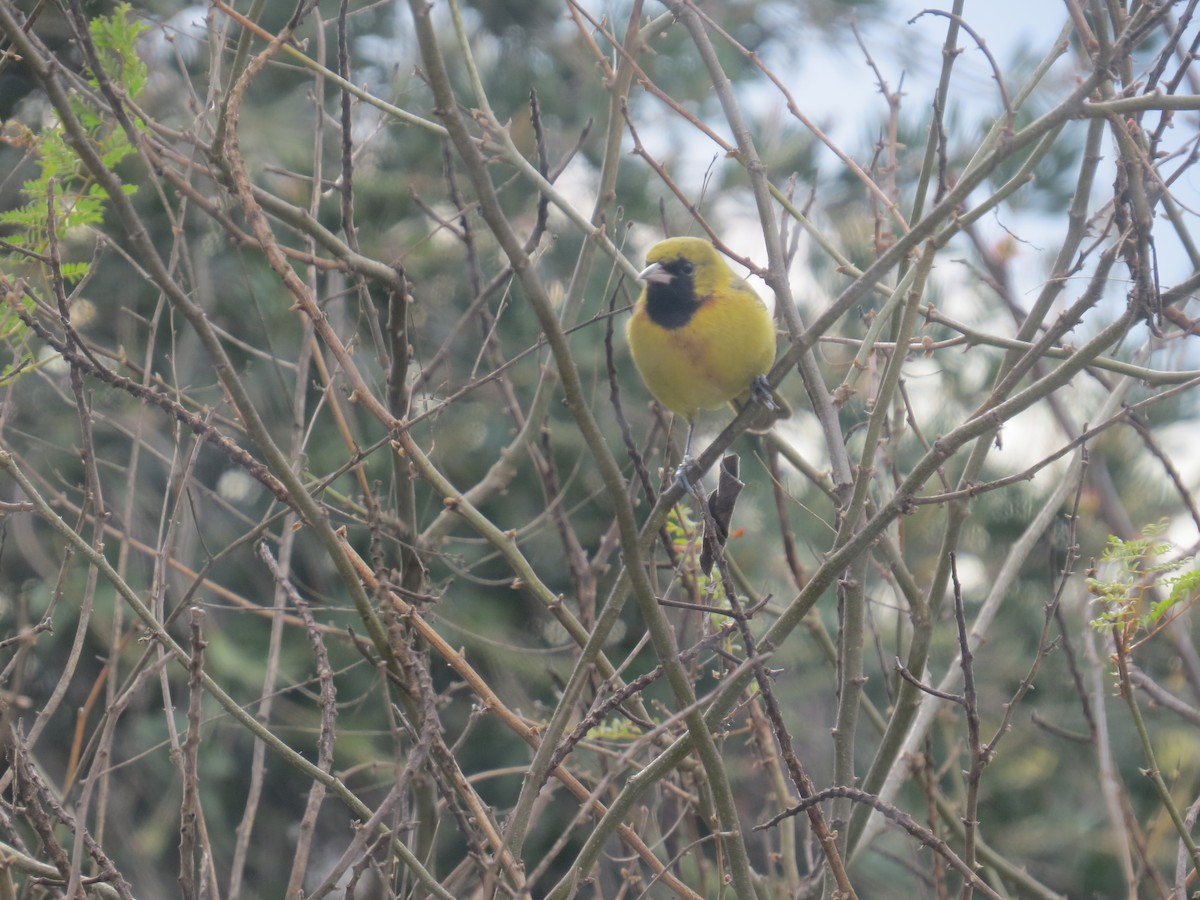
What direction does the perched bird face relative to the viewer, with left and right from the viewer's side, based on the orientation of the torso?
facing the viewer and to the left of the viewer
